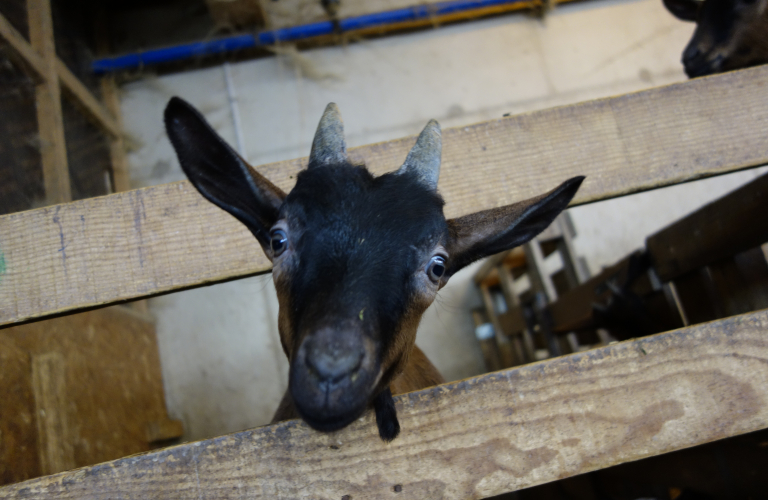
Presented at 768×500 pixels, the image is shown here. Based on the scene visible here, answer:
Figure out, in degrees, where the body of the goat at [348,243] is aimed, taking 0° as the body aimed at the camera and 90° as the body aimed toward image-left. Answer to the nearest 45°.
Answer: approximately 0°

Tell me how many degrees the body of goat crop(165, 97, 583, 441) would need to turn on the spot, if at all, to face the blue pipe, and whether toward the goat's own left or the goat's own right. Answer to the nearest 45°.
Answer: approximately 180°

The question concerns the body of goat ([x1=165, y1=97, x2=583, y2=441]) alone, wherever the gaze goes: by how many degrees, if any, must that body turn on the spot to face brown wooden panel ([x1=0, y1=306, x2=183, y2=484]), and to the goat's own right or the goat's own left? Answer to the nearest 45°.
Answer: approximately 135° to the goat's own right

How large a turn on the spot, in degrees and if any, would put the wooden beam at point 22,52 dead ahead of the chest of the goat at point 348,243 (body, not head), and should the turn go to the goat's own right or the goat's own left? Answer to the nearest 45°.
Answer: approximately 135° to the goat's own right

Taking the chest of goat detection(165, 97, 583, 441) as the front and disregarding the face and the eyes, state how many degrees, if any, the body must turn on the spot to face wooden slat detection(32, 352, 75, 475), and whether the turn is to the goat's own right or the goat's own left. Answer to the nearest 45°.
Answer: approximately 135° to the goat's own right

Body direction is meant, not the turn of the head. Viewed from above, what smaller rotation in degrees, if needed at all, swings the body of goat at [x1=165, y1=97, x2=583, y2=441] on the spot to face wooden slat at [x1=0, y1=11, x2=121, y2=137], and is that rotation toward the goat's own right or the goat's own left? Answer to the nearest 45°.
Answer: approximately 135° to the goat's own right
